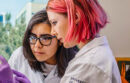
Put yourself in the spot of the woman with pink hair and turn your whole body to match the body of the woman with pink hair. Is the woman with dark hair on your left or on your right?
on your right

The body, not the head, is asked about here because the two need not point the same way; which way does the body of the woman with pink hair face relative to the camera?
to the viewer's left

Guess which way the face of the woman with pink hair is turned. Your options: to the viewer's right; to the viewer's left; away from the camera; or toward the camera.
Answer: to the viewer's left

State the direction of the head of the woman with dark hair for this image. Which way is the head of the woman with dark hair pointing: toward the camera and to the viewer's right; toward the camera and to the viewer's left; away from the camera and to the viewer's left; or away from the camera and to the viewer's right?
toward the camera and to the viewer's left
